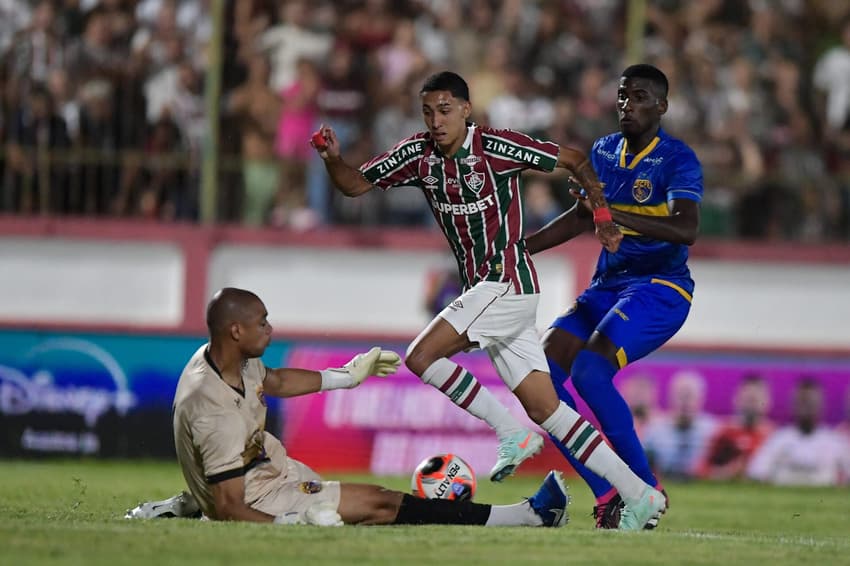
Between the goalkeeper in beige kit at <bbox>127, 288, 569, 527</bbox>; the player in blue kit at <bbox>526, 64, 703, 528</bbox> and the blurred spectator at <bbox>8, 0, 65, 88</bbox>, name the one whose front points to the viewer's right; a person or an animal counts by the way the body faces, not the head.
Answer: the goalkeeper in beige kit

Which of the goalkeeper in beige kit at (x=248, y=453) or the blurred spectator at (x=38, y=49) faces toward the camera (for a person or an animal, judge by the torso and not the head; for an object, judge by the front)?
the blurred spectator

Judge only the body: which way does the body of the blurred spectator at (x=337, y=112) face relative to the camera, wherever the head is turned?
toward the camera

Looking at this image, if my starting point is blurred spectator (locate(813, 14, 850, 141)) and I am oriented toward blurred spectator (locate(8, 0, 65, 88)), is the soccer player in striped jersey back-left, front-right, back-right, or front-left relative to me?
front-left

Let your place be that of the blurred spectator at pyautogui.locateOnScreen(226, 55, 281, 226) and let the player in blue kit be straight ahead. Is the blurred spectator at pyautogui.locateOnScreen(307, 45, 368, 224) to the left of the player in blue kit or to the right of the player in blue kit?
left

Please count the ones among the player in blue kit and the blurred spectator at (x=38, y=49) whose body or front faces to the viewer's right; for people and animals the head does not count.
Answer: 0

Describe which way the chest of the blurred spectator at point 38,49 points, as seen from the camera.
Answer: toward the camera

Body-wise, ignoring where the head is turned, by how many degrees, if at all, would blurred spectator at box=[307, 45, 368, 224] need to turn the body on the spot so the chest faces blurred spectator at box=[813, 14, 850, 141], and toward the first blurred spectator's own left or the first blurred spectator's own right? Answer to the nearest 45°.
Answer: approximately 90° to the first blurred spectator's own left

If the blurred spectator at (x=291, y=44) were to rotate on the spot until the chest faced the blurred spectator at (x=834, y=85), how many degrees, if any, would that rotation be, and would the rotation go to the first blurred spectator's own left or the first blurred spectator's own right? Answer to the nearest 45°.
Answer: approximately 90° to the first blurred spectator's own left

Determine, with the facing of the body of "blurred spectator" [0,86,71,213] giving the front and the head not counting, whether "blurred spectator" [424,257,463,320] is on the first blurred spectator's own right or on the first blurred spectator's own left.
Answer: on the first blurred spectator's own left

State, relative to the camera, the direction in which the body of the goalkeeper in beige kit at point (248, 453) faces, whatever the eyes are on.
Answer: to the viewer's right

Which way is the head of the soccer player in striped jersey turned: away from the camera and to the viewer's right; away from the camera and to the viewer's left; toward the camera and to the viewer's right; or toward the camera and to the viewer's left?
toward the camera and to the viewer's left

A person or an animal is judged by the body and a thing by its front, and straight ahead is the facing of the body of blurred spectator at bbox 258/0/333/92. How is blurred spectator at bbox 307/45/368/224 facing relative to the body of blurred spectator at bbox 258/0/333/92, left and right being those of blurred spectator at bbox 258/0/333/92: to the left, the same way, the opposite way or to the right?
the same way

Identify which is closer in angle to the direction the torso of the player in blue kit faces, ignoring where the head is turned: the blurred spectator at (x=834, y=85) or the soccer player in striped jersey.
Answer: the soccer player in striped jersey

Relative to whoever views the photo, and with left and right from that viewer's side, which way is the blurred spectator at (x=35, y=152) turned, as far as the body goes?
facing the viewer
